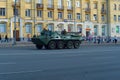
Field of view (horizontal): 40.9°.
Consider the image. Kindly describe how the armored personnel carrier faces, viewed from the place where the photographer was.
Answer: facing the viewer and to the left of the viewer
